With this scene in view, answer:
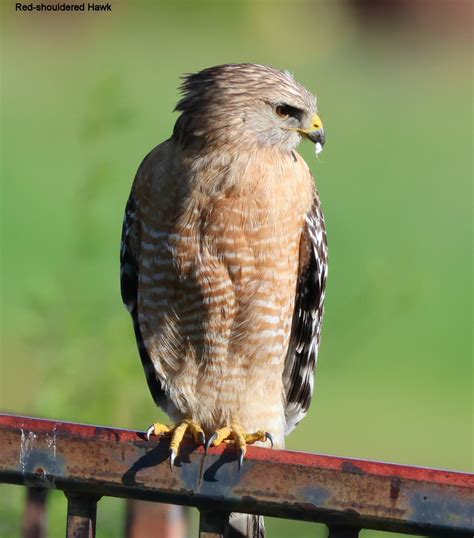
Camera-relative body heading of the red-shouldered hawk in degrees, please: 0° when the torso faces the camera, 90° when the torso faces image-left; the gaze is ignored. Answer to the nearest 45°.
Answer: approximately 0°
